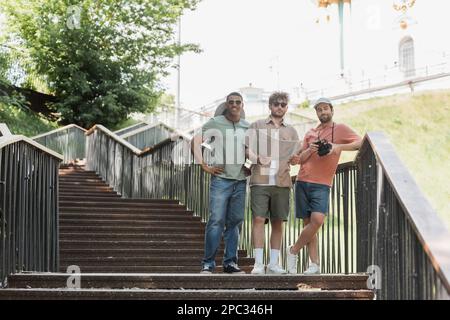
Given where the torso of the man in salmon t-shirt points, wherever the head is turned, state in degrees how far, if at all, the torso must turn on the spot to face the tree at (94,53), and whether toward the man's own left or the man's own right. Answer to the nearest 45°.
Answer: approximately 135° to the man's own right

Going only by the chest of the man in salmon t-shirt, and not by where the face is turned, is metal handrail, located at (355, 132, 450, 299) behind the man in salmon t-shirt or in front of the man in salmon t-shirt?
in front

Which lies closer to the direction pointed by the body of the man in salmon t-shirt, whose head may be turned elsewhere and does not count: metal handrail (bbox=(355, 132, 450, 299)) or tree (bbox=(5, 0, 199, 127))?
the metal handrail

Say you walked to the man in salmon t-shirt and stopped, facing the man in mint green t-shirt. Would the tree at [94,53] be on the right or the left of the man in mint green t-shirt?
right

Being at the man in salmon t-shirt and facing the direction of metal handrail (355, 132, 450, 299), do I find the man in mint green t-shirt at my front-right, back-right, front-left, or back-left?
back-right

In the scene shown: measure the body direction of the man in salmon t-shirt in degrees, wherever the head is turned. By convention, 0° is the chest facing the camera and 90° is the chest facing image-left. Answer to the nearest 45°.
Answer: approximately 0°

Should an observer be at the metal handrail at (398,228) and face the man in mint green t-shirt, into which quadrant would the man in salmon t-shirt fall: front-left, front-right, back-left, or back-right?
front-right

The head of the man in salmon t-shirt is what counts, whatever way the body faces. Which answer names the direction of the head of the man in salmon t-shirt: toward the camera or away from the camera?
toward the camera

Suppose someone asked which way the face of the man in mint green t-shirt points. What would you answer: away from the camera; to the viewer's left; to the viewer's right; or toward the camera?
toward the camera

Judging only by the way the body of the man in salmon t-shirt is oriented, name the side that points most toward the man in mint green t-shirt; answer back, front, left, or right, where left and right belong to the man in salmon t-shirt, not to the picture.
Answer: right
